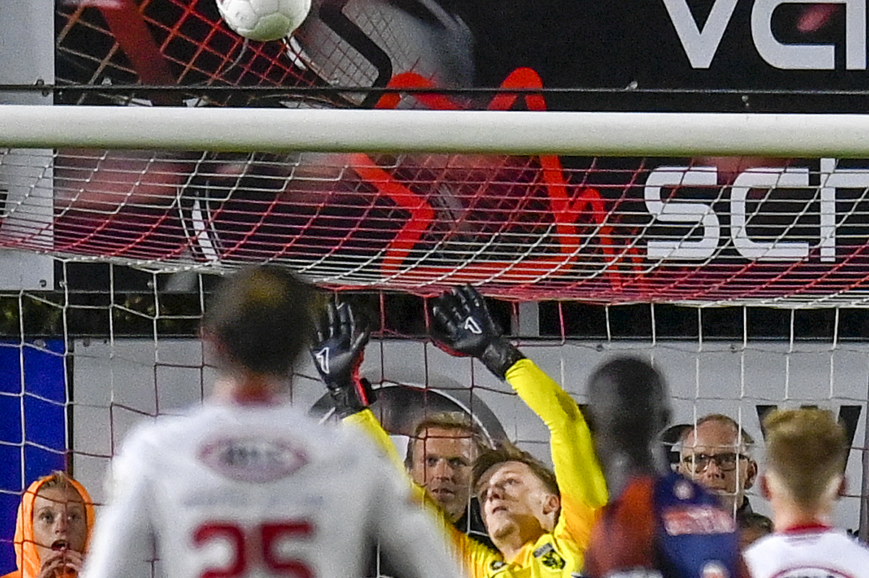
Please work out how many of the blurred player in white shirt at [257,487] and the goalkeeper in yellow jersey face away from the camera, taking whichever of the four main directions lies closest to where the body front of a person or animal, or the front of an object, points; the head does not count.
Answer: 1

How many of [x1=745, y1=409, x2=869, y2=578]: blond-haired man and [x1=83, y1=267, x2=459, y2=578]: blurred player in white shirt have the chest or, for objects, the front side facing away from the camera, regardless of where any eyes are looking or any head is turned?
2

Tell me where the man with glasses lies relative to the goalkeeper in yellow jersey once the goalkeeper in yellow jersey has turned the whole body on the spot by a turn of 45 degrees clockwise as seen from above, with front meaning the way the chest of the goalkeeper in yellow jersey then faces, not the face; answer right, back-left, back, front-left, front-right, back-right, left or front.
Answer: back-right

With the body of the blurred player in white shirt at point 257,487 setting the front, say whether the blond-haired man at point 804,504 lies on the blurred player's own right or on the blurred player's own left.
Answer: on the blurred player's own right

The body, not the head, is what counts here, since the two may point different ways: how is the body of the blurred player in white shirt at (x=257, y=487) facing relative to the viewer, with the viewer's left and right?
facing away from the viewer

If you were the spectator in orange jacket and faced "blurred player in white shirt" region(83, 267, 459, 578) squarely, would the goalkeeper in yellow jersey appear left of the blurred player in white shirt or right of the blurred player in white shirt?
left

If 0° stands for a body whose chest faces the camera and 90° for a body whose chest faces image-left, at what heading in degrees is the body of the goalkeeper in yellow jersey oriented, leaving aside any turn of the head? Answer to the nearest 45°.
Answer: approximately 45°

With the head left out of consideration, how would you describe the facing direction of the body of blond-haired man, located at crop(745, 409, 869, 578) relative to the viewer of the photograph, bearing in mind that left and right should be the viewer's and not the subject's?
facing away from the viewer

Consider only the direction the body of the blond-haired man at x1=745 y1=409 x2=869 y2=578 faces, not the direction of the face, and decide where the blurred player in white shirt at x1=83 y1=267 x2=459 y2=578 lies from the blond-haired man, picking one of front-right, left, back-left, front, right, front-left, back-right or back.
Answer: back-left

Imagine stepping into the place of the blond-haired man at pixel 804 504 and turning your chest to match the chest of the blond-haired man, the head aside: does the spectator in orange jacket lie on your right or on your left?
on your left
